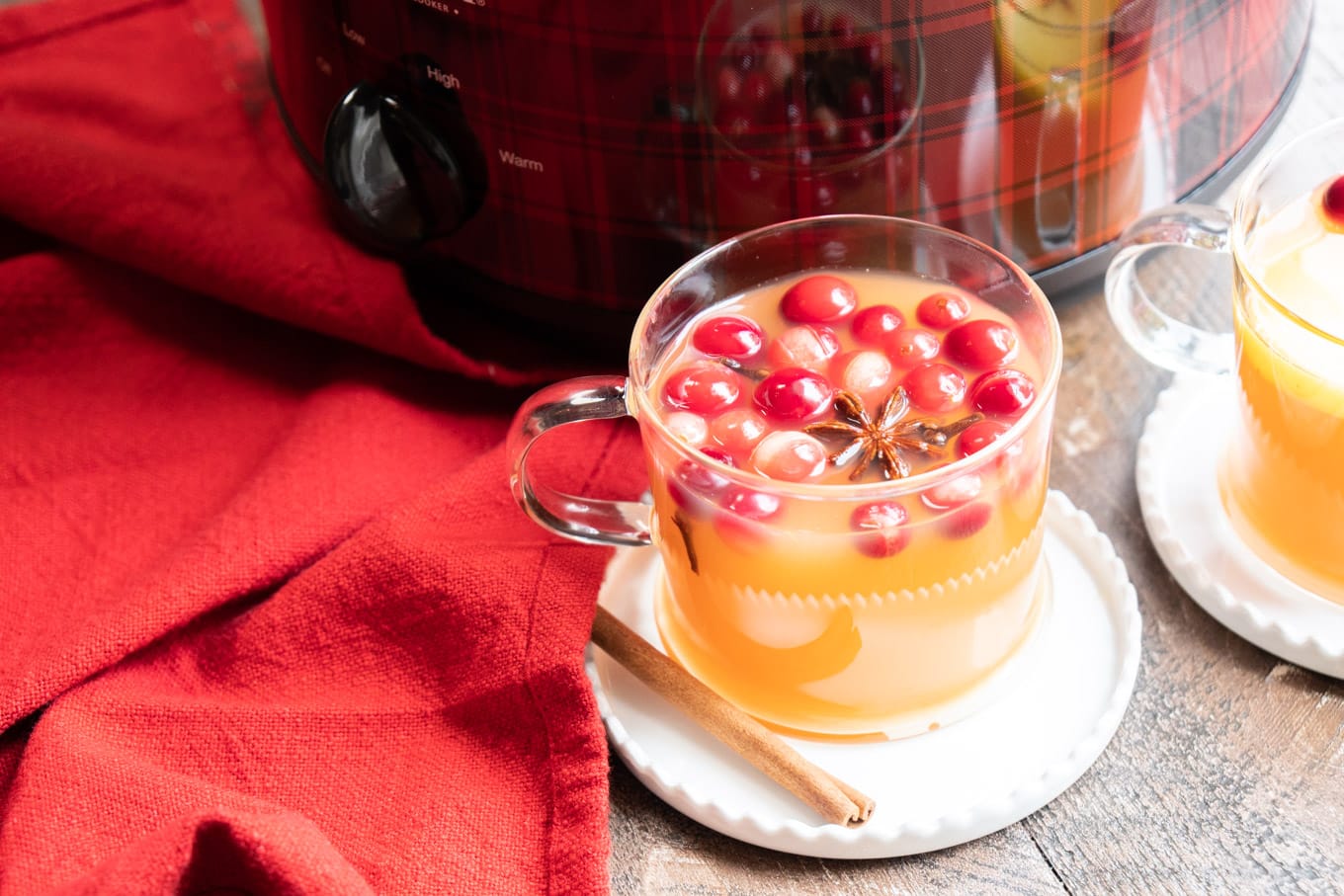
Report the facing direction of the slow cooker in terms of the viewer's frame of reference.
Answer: facing the viewer and to the left of the viewer
